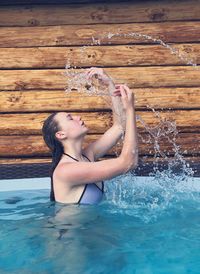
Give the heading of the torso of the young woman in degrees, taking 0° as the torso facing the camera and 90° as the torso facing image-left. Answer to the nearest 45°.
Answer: approximately 270°

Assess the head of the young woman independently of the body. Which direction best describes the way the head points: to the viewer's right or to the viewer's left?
to the viewer's right
